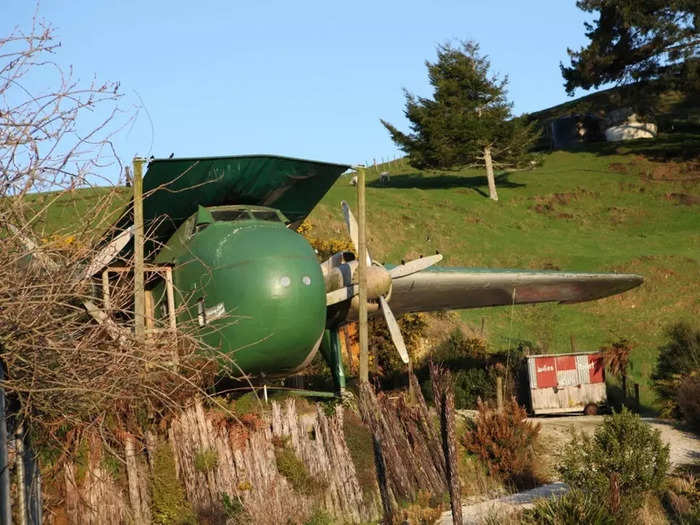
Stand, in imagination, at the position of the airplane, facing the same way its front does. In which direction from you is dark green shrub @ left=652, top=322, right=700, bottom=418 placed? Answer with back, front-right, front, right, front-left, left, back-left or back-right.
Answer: left

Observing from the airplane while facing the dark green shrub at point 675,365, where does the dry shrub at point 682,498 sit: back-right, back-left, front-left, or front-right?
front-right

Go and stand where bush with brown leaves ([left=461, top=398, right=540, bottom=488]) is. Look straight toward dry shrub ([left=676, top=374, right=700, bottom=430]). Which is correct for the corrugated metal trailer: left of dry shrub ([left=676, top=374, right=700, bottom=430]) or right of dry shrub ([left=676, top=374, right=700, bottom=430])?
left

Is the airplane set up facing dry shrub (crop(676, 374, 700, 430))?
no

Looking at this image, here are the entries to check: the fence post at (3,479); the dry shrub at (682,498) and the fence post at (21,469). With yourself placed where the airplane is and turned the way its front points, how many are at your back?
0

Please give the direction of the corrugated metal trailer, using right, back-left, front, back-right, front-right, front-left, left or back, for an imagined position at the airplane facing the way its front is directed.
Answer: left

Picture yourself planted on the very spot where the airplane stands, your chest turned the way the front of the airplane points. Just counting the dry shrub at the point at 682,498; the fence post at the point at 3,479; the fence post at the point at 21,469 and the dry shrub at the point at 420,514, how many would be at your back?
0

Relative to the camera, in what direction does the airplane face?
facing the viewer and to the right of the viewer

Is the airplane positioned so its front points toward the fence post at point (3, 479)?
no

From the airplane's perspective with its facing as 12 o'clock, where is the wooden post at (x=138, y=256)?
The wooden post is roughly at 2 o'clock from the airplane.

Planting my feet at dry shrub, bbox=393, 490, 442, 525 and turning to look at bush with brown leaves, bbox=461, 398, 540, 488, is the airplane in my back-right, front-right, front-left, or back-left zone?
front-left

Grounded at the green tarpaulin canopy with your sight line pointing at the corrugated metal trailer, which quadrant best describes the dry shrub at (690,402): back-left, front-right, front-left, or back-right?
front-right

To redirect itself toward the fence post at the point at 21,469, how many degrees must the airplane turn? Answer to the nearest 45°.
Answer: approximately 45° to its right

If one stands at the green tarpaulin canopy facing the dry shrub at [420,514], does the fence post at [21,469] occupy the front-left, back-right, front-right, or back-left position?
front-right
